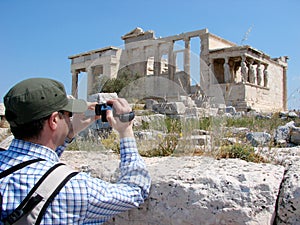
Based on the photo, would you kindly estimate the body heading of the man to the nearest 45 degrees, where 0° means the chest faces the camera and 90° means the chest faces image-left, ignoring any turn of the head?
approximately 225°

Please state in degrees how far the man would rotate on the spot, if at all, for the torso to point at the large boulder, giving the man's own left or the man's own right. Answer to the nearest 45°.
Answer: approximately 45° to the man's own right

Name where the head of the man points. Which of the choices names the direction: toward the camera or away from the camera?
away from the camera

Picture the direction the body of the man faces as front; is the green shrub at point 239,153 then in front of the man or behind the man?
in front
